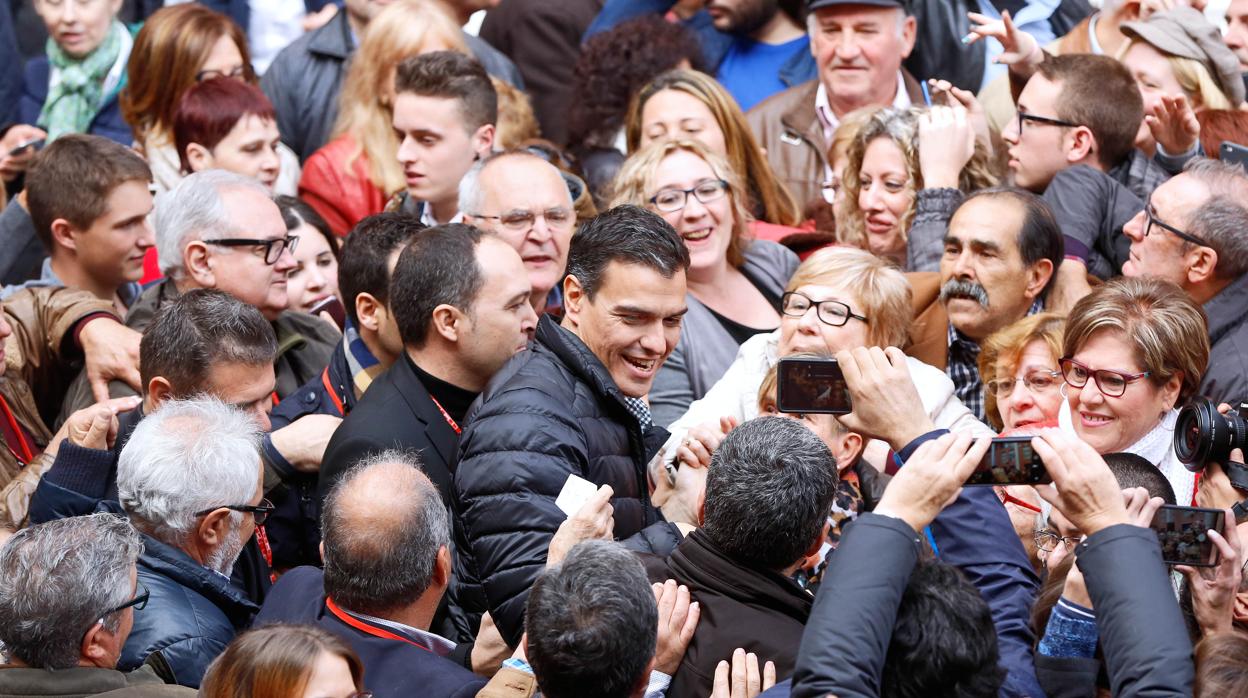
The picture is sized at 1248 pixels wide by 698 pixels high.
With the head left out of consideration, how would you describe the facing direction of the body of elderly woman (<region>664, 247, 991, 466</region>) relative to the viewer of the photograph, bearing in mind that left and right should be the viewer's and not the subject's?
facing the viewer and to the left of the viewer

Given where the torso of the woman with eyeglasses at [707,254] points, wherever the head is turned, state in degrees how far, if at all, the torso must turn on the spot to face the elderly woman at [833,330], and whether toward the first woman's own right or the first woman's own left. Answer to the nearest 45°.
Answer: approximately 45° to the first woman's own left

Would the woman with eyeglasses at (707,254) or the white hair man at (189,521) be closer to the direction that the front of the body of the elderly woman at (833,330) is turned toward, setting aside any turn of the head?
the white hair man

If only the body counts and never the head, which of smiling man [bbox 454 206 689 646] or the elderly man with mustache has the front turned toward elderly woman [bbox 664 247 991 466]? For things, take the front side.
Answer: the smiling man

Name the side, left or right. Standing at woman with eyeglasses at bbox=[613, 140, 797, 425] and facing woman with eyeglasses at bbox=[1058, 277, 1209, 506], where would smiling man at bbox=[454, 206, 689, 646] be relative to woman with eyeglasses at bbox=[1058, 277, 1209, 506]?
right

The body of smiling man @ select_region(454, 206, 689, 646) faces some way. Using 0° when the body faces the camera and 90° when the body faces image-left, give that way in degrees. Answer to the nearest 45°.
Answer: approximately 315°

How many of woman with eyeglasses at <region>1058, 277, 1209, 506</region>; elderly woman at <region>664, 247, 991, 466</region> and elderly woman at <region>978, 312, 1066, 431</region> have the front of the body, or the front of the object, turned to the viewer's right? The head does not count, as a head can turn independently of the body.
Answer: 0

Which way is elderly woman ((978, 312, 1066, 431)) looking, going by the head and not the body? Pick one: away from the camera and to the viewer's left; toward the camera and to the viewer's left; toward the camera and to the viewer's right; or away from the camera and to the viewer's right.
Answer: toward the camera and to the viewer's left

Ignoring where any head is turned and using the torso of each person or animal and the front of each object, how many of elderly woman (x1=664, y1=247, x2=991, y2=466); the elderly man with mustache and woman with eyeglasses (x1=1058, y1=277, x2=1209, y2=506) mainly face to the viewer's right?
0

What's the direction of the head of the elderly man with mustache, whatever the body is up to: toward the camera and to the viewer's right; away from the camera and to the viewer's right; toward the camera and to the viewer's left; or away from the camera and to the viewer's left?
toward the camera and to the viewer's left

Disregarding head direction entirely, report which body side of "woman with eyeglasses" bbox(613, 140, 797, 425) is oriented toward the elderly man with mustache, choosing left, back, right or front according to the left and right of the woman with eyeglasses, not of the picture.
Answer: left

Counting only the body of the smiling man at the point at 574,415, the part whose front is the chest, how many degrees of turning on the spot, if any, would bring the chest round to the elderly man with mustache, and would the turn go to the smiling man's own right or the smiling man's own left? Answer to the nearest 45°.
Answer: approximately 90° to the smiling man's own left

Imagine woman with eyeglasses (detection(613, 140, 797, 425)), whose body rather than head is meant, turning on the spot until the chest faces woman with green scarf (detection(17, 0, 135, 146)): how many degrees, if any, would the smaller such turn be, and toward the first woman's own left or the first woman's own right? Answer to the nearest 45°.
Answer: approximately 135° to the first woman's own right
